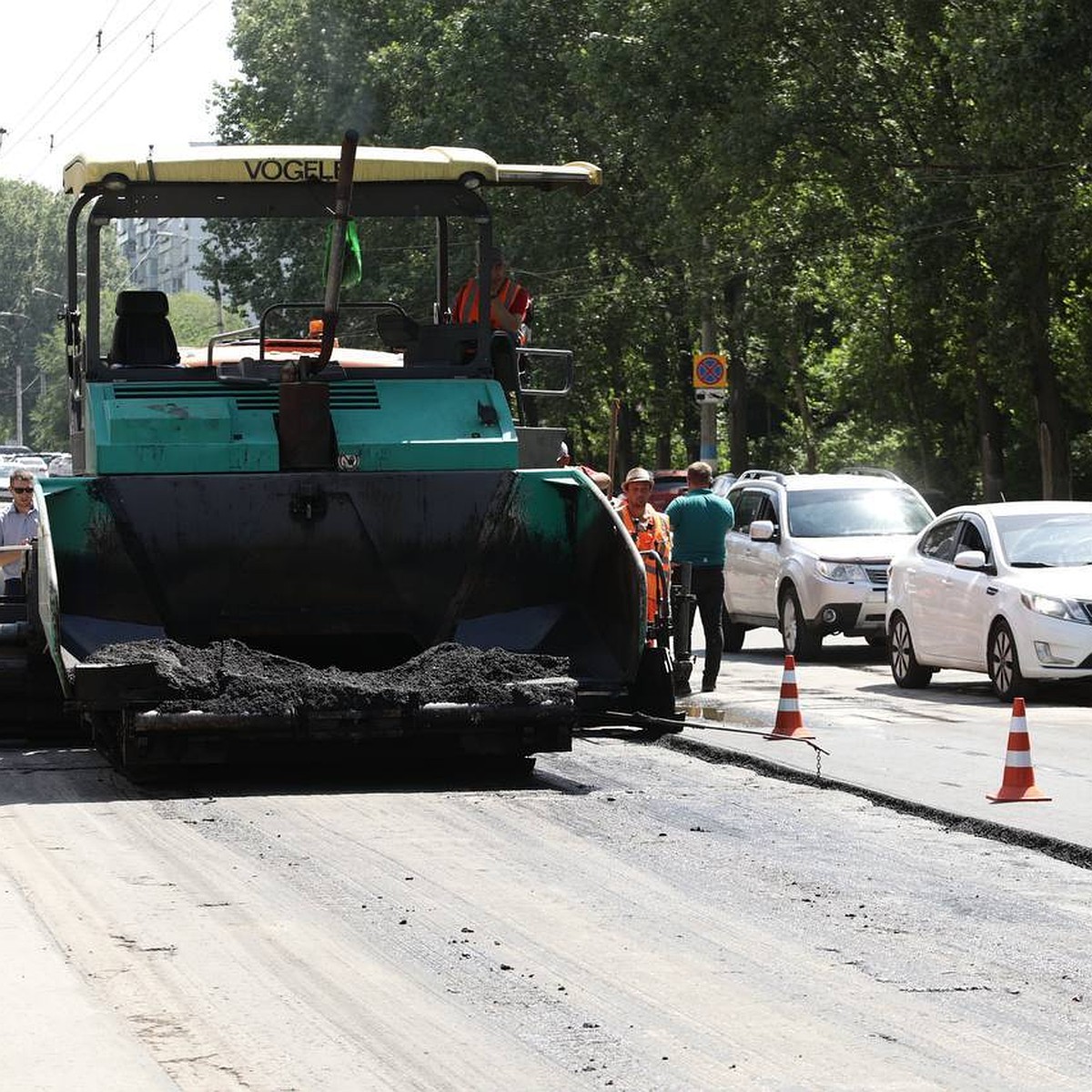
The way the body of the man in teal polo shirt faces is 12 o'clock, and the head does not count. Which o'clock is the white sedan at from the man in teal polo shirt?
The white sedan is roughly at 3 o'clock from the man in teal polo shirt.

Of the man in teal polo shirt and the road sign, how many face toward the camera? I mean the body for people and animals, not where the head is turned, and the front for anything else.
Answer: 1

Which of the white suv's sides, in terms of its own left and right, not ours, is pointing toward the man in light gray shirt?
right

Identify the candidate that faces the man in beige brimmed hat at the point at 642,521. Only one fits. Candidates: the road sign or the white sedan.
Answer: the road sign

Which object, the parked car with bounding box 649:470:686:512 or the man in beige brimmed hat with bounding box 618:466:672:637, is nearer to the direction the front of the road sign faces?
the man in beige brimmed hat

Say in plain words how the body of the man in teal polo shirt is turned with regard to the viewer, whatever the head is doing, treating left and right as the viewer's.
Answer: facing away from the viewer

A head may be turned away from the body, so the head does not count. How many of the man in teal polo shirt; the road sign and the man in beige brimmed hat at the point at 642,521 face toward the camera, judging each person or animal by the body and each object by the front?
2

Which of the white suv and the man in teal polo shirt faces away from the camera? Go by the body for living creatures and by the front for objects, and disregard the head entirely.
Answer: the man in teal polo shirt

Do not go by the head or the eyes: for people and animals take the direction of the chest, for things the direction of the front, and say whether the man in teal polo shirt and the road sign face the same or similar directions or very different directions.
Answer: very different directions

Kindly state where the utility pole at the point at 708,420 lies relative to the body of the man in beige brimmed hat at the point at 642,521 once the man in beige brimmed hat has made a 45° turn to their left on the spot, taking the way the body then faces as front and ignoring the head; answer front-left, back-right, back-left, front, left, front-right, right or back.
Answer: back-left

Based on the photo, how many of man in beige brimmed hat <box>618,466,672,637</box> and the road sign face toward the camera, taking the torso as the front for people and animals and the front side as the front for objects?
2

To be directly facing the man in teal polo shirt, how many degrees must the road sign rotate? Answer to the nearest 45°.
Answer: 0° — it already faces them

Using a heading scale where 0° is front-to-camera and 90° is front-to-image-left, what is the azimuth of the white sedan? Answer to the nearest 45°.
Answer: approximately 315°

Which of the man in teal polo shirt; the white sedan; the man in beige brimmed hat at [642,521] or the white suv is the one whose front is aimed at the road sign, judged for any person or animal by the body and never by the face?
the man in teal polo shirt
